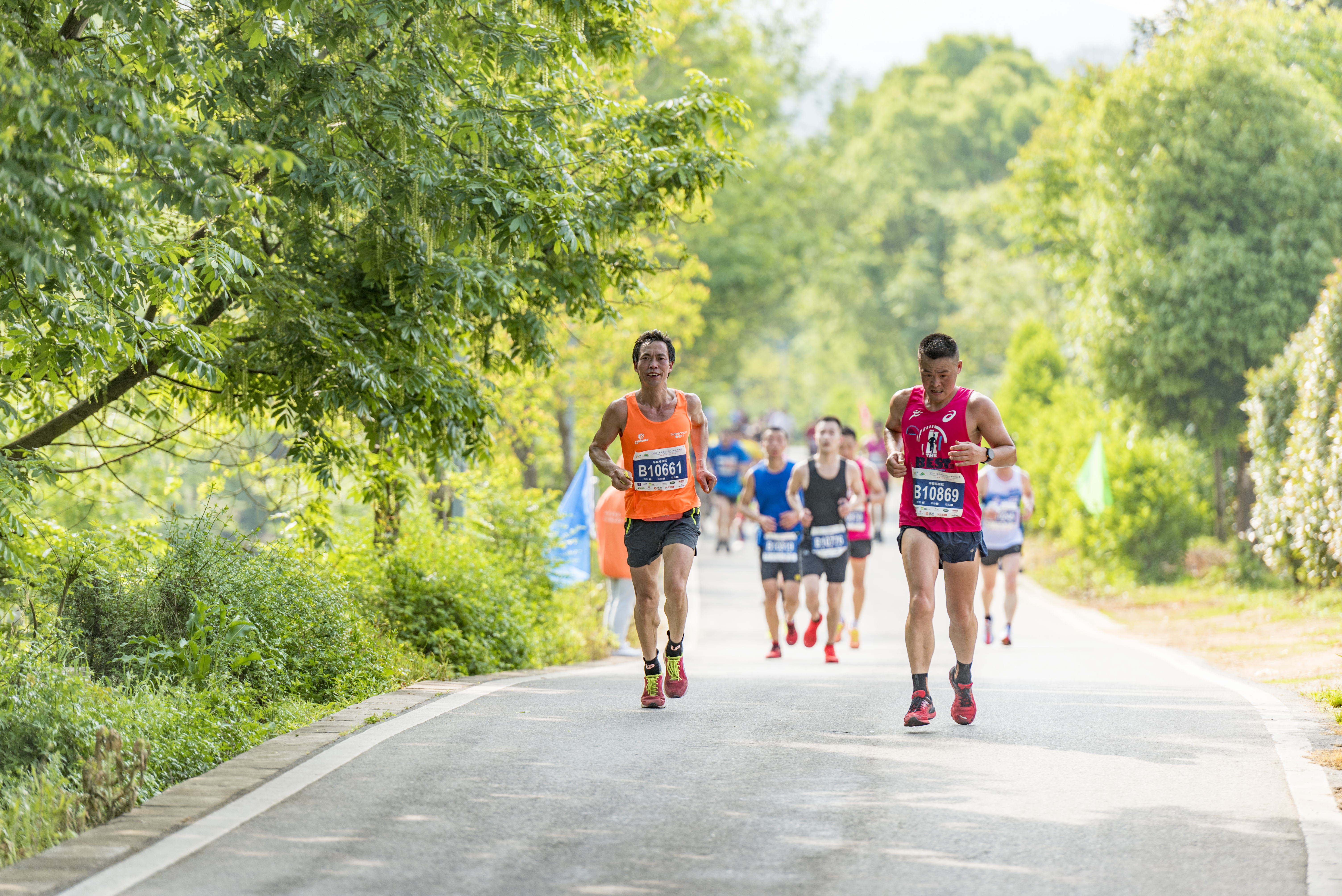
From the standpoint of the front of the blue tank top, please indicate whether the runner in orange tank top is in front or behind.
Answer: in front

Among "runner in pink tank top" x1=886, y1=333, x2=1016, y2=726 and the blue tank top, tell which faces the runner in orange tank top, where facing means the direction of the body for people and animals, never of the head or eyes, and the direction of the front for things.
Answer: the blue tank top

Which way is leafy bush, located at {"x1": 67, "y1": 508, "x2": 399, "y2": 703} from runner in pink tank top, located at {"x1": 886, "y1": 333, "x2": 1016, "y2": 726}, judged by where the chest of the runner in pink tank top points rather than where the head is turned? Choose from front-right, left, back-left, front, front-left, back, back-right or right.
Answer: right

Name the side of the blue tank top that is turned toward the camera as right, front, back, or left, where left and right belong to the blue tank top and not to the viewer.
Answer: front

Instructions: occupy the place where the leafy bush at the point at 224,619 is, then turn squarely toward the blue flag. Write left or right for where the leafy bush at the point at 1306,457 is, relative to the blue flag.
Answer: right

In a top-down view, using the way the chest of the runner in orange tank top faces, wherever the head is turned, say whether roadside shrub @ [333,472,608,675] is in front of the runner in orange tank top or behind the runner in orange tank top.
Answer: behind

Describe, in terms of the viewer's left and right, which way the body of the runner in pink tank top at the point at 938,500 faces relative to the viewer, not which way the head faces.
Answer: facing the viewer

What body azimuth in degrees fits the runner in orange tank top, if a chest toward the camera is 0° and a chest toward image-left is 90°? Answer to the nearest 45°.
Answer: approximately 0°

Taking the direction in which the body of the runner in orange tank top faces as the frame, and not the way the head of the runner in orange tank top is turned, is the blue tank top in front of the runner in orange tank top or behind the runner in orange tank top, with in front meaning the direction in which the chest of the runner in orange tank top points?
behind

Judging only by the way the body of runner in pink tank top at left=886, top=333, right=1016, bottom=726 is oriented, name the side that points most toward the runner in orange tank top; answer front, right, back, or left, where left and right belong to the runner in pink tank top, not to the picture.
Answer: right

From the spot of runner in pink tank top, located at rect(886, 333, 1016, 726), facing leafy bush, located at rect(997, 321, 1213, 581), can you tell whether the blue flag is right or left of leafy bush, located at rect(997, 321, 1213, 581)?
left

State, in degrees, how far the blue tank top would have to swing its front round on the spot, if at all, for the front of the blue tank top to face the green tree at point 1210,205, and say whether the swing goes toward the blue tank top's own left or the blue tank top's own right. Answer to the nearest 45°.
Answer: approximately 135° to the blue tank top's own left
